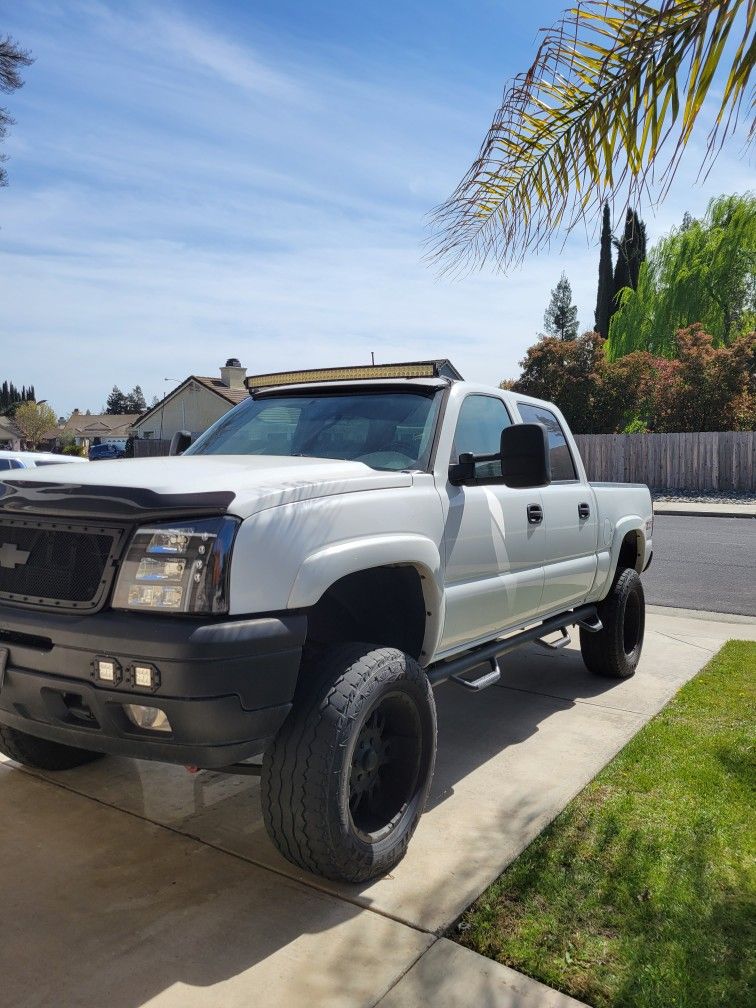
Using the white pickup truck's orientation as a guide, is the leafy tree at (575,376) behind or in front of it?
behind

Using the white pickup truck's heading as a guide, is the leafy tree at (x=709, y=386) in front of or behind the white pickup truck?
behind

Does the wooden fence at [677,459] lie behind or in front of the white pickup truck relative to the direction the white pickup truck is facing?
behind

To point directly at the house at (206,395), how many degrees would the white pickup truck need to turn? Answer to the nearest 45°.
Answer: approximately 135° to its right

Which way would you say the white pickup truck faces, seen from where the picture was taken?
facing the viewer and to the left of the viewer

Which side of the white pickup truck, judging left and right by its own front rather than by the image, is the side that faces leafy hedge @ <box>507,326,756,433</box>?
back

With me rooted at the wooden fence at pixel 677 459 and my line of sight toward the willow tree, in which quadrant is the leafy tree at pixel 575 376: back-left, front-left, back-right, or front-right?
front-left

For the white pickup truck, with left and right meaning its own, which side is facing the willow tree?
back

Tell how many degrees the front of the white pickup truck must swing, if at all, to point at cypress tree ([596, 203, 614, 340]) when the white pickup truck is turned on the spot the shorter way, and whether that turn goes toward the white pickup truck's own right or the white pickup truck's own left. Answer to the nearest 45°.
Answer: approximately 135° to the white pickup truck's own right

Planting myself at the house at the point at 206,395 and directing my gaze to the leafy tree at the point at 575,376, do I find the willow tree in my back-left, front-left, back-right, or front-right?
front-left
